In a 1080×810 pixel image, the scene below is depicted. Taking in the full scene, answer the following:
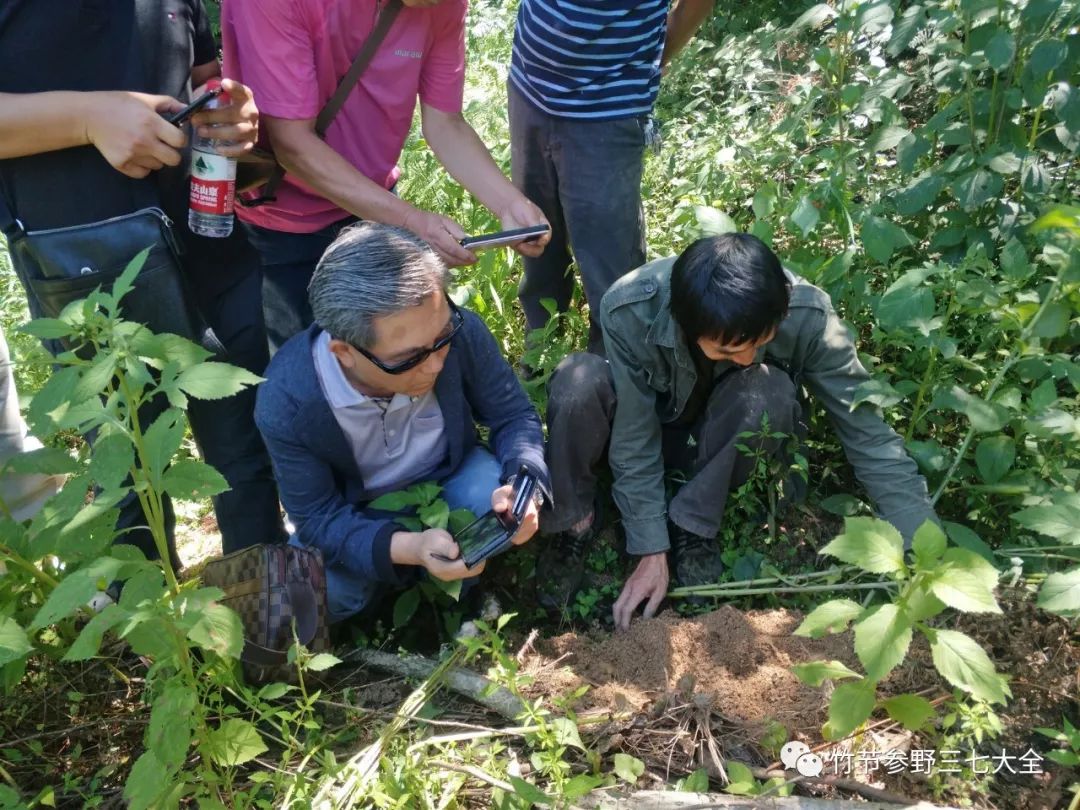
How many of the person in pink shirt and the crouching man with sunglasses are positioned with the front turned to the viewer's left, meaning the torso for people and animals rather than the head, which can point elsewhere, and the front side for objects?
0

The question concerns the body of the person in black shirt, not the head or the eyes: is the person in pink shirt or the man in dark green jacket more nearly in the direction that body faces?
the man in dark green jacket

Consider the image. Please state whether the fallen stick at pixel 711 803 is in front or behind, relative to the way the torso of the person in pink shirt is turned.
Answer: in front

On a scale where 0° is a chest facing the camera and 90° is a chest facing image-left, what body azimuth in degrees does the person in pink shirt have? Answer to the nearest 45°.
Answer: approximately 315°

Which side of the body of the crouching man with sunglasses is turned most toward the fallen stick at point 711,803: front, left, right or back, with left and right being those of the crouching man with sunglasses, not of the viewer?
front

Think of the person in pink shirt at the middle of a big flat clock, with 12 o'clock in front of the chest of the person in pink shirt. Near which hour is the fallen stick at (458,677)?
The fallen stick is roughly at 1 o'clock from the person in pink shirt.

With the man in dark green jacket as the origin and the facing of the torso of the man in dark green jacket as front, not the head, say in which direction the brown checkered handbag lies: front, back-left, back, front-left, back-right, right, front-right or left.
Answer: front-right

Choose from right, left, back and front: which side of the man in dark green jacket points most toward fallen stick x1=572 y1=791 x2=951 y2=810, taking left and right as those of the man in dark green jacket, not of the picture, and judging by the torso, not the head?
front

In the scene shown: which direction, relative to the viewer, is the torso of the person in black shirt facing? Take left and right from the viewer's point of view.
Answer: facing the viewer and to the right of the viewer
